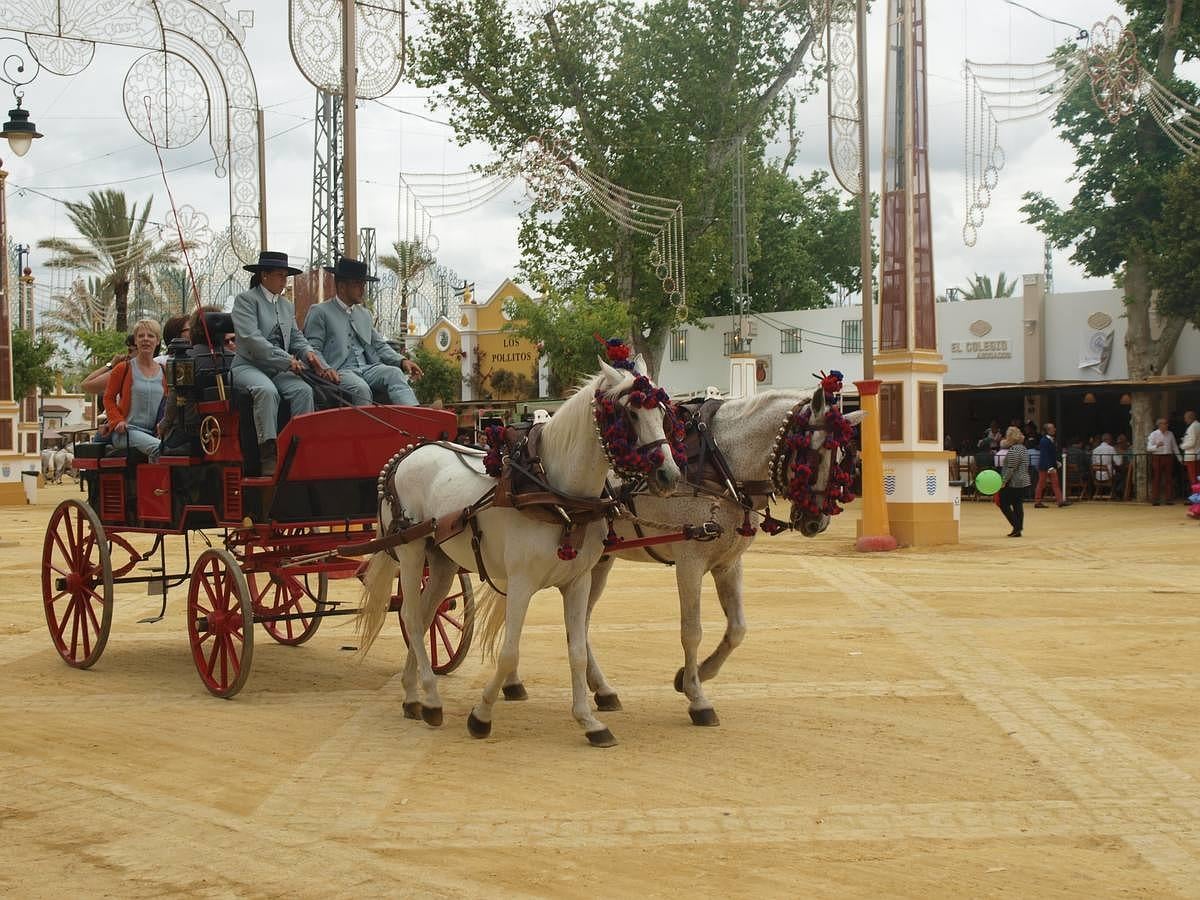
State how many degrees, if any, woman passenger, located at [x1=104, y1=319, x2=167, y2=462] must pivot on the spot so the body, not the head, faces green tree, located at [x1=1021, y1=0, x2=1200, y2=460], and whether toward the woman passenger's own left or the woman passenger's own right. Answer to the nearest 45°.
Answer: approximately 90° to the woman passenger's own left

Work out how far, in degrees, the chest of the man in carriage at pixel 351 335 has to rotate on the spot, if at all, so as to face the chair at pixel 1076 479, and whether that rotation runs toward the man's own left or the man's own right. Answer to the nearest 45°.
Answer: approximately 90° to the man's own left

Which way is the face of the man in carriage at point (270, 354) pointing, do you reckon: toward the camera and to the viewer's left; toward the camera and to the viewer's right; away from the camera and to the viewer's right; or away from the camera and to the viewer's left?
toward the camera and to the viewer's right

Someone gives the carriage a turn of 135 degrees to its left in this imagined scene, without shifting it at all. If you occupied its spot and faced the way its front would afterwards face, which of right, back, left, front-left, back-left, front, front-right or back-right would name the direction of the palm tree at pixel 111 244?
front

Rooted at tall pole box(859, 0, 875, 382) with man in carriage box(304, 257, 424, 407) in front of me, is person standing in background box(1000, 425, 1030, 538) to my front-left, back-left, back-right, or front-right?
back-left

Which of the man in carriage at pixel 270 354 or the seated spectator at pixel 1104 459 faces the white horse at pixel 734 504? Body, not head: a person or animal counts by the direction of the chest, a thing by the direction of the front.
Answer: the man in carriage

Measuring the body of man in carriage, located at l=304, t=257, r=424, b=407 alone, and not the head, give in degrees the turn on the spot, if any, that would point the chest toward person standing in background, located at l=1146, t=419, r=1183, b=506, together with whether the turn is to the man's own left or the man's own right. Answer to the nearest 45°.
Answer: approximately 90° to the man's own left
